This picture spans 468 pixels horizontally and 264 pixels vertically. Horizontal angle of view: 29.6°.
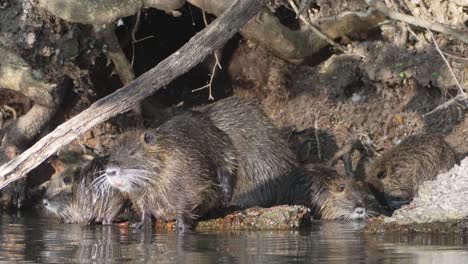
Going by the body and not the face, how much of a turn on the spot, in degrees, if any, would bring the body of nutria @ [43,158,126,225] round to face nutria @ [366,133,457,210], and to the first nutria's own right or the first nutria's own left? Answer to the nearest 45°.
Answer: approximately 180°

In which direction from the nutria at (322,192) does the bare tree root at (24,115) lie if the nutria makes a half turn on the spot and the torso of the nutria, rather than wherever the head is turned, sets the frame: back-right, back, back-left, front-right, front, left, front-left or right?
front-left

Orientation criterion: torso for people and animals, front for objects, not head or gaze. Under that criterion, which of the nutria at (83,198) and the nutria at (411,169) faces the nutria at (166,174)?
the nutria at (411,169)

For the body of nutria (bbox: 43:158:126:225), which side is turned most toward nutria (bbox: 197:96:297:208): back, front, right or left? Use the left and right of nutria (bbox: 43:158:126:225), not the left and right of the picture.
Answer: back

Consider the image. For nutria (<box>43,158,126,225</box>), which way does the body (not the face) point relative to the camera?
to the viewer's left

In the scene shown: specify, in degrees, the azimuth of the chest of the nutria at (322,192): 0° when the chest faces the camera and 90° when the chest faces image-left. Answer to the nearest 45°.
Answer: approximately 315°

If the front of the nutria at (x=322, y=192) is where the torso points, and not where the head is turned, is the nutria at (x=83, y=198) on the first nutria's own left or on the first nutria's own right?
on the first nutria's own right

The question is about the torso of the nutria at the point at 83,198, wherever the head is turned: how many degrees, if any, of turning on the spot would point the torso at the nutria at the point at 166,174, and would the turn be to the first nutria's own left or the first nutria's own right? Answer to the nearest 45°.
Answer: approximately 135° to the first nutria's own left

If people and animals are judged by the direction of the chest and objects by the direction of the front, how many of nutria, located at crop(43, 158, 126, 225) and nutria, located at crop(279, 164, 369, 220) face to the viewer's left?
1

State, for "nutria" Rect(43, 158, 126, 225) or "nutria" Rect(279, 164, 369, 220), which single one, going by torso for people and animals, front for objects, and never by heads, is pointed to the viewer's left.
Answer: "nutria" Rect(43, 158, 126, 225)
